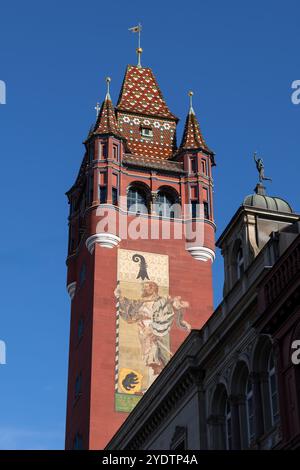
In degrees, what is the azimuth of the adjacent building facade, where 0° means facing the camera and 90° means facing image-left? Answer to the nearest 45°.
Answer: approximately 45°
